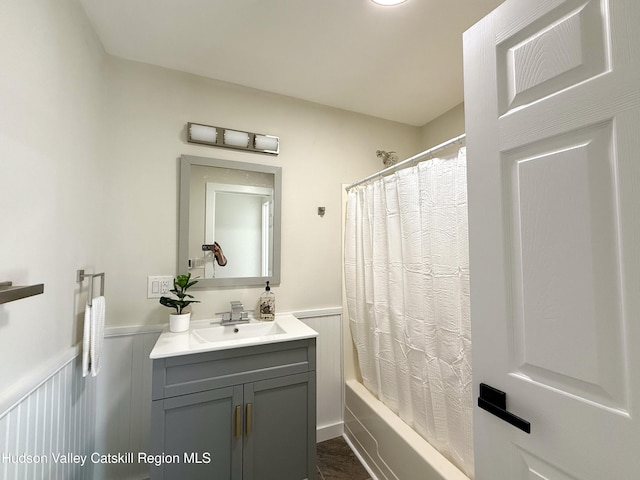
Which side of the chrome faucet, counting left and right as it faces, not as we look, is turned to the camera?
front

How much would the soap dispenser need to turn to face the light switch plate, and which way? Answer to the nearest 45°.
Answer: approximately 90° to its right

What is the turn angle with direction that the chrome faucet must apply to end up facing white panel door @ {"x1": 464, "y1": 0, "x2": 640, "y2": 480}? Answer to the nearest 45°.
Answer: approximately 45° to its left

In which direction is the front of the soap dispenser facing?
toward the camera

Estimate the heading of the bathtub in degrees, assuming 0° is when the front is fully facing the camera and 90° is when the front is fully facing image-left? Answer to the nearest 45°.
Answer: approximately 45°

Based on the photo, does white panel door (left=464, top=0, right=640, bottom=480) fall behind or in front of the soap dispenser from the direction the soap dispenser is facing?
in front

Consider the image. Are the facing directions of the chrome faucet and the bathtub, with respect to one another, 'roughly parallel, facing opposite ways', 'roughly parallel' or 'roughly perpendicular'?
roughly perpendicular

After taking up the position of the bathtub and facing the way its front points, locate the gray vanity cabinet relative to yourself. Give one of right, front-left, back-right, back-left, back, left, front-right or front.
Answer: front

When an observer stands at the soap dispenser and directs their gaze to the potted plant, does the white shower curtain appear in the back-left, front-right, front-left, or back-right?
back-left

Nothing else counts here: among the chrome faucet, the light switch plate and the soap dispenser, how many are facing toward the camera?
3
